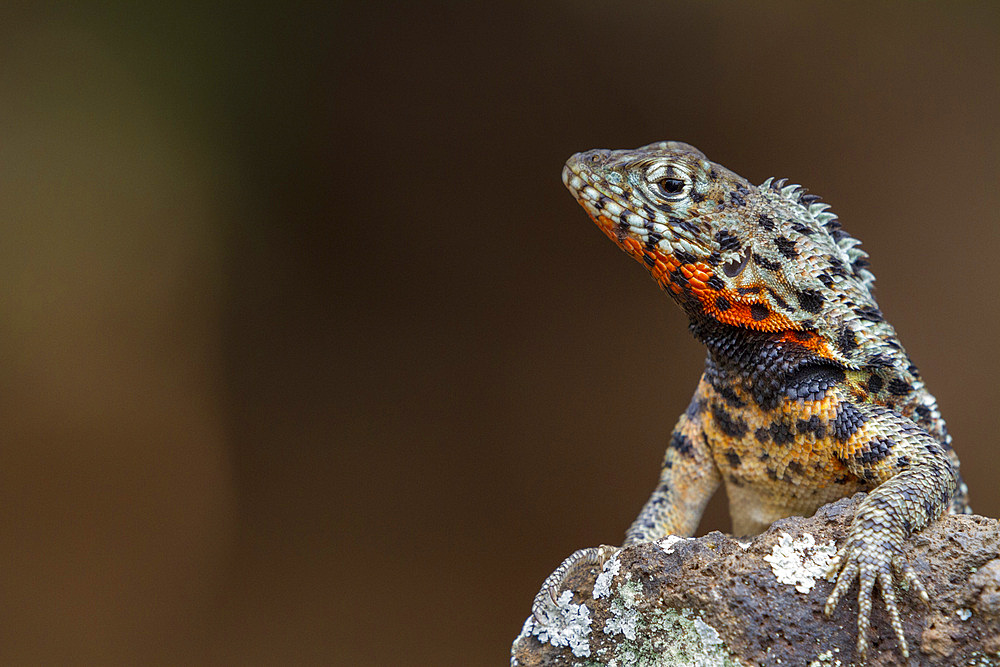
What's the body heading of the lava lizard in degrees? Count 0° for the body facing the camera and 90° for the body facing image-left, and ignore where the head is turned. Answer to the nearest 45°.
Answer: approximately 45°
